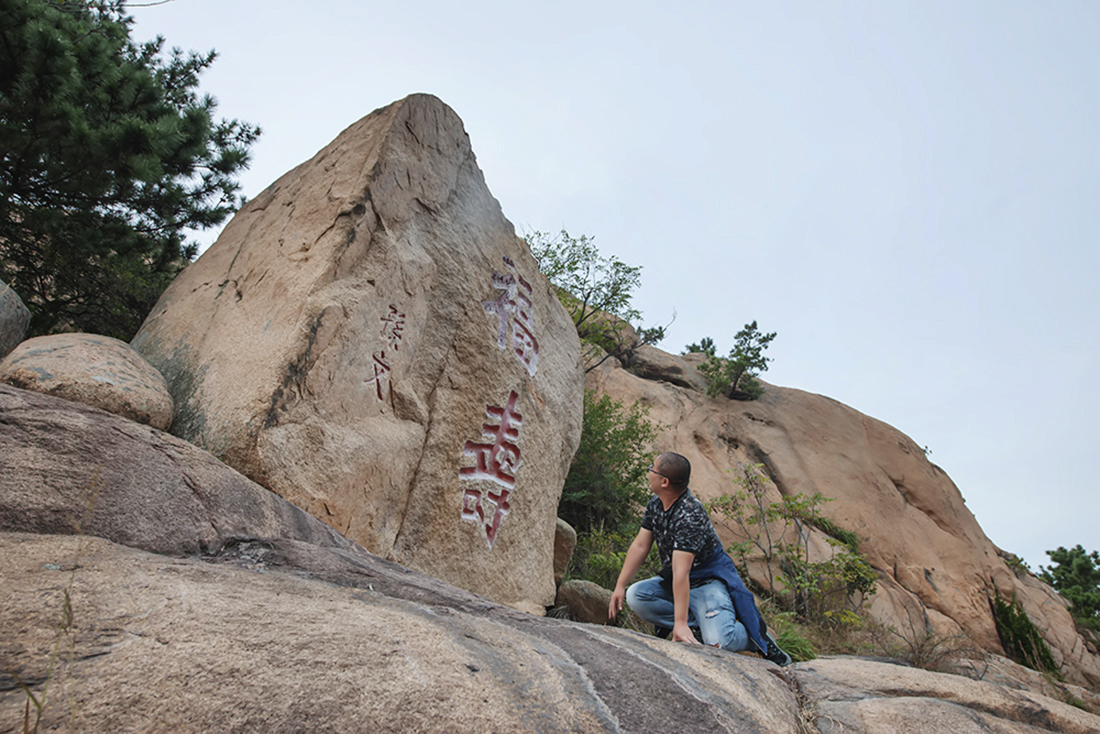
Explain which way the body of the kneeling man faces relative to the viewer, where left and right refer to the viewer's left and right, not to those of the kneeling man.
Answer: facing the viewer and to the left of the viewer

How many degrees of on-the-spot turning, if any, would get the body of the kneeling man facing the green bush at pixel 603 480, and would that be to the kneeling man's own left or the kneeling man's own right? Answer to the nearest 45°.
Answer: approximately 135° to the kneeling man's own right

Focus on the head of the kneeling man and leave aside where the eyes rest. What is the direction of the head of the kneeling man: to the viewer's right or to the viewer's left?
to the viewer's left

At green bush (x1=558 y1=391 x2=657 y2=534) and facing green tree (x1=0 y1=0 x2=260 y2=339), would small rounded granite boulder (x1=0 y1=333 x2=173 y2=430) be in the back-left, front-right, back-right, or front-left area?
front-left

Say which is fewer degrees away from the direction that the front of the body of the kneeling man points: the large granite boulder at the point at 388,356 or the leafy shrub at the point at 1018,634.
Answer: the large granite boulder

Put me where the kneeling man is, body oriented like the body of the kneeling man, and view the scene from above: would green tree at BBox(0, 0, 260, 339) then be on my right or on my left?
on my right

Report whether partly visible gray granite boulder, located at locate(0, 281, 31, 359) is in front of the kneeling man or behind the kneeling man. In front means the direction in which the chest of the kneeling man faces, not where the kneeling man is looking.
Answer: in front

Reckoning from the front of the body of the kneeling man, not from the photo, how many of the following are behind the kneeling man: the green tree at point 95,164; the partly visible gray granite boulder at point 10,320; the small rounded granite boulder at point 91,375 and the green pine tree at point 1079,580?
1

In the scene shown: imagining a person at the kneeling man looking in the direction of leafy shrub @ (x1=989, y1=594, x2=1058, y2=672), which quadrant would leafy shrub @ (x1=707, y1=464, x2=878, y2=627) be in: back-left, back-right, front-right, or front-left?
front-left

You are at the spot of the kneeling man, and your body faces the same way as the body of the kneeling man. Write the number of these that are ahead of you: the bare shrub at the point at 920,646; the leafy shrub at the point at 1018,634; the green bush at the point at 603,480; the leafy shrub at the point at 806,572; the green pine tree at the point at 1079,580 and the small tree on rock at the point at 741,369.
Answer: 0

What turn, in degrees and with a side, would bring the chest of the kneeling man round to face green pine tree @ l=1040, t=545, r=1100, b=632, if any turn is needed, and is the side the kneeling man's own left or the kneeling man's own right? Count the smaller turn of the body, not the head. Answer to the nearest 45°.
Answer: approximately 180°

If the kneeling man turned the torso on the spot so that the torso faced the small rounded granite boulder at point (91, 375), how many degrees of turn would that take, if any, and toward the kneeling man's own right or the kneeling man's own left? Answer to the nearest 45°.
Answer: approximately 45° to the kneeling man's own right

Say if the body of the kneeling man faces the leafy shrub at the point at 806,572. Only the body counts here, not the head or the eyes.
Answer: no

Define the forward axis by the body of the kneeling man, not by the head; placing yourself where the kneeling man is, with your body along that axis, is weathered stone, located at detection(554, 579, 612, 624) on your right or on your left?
on your right

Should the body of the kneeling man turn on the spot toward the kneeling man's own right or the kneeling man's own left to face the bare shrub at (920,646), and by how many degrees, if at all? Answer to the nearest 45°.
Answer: approximately 180°

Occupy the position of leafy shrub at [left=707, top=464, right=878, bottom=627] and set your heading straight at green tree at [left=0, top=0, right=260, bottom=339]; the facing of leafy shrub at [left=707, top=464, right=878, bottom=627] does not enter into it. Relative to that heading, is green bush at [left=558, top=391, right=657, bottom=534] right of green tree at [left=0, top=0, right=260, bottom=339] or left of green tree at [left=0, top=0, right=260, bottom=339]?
right
